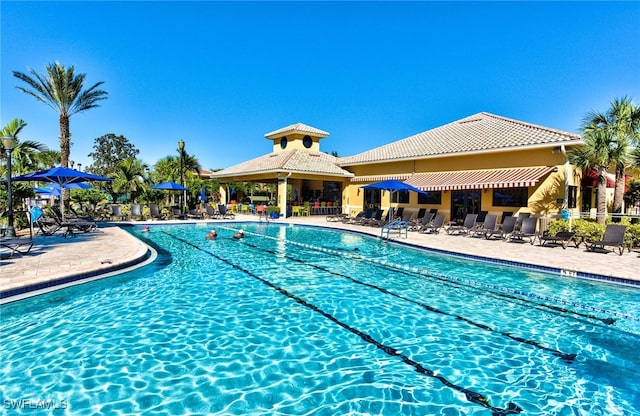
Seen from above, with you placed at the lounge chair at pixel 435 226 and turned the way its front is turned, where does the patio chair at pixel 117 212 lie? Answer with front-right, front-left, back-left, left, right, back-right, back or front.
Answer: front-right

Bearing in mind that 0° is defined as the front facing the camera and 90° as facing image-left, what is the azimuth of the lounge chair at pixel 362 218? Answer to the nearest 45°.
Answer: approximately 45°

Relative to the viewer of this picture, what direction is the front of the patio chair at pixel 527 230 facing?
facing the viewer and to the left of the viewer

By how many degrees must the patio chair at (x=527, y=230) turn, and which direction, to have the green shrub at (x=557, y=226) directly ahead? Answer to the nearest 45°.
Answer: approximately 180°

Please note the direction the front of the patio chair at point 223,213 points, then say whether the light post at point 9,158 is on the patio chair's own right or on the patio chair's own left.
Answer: on the patio chair's own right

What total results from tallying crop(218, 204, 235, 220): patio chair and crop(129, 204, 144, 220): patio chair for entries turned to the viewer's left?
0

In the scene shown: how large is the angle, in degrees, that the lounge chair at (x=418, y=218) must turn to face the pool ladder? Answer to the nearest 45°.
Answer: approximately 45° to its left

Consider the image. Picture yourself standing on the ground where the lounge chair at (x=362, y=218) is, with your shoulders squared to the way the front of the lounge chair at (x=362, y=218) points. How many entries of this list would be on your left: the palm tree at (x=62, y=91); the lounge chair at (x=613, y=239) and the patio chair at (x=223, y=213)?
1
